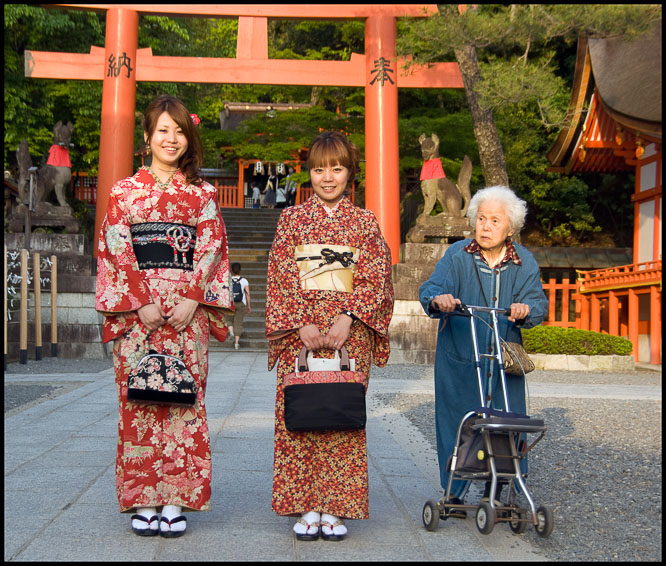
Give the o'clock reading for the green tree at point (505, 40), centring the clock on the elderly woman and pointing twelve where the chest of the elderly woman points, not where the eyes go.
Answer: The green tree is roughly at 6 o'clock from the elderly woman.

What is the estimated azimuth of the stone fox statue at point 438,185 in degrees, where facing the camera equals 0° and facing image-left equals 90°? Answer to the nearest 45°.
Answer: approximately 45°

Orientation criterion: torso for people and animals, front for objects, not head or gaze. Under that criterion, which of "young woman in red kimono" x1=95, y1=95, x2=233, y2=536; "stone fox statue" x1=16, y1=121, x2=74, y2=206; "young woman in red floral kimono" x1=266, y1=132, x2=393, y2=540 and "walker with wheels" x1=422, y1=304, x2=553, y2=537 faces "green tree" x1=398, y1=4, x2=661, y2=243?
the stone fox statue

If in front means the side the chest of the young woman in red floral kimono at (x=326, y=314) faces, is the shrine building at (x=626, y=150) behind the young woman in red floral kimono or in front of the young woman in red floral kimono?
behind

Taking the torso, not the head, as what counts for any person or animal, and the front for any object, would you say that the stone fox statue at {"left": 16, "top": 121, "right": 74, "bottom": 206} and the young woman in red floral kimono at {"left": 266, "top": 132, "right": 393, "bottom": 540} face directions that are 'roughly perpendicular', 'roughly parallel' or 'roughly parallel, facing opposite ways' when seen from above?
roughly perpendicular

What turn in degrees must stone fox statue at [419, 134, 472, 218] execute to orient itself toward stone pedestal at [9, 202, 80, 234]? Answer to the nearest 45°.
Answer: approximately 45° to its right

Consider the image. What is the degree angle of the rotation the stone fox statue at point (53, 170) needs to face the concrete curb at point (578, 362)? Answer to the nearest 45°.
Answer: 0° — it already faces it
